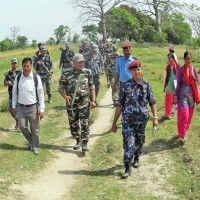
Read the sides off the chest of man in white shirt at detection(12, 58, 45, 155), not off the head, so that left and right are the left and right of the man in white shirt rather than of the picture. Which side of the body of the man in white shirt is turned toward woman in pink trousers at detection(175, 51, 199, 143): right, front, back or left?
left

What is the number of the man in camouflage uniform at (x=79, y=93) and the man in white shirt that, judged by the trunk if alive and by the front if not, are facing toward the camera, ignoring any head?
2

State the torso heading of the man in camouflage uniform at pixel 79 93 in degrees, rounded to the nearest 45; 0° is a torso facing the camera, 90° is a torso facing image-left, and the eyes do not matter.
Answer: approximately 0°

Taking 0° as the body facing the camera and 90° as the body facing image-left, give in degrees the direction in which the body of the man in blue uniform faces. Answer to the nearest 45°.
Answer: approximately 0°

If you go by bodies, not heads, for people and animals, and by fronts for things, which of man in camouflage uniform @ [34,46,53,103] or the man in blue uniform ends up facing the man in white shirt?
the man in camouflage uniform

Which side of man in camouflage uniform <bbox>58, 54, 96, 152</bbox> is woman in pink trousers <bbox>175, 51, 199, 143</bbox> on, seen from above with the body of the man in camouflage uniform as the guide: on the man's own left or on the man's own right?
on the man's own left

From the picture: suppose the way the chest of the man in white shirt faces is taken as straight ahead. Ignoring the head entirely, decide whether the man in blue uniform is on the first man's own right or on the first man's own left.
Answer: on the first man's own left
